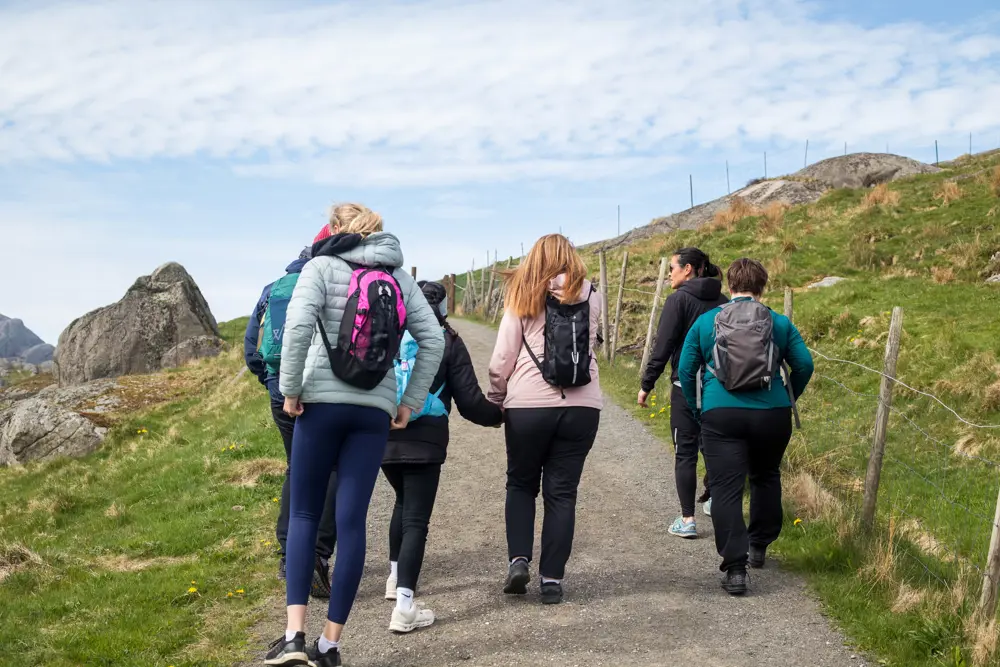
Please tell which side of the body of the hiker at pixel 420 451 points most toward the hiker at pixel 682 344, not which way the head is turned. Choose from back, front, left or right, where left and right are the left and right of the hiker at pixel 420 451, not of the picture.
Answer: front

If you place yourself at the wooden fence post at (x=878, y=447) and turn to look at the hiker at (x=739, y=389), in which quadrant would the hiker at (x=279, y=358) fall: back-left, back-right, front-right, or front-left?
front-right

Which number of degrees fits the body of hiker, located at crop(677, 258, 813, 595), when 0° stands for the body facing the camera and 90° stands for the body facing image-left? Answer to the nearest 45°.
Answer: approximately 180°

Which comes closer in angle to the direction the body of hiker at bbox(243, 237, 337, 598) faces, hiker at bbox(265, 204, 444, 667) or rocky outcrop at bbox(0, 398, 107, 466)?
the rocky outcrop

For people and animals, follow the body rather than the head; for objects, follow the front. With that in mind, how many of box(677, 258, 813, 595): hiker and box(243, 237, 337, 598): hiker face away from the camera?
2

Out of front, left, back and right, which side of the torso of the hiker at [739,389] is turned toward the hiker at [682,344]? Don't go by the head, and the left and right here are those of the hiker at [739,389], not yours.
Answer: front

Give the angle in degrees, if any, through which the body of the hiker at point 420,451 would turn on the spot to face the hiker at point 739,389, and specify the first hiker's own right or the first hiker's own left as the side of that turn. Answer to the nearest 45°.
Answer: approximately 45° to the first hiker's own right

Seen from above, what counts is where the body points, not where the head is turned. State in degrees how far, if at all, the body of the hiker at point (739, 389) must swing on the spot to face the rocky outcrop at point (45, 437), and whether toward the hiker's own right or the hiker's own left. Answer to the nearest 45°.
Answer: approximately 45° to the hiker's own left

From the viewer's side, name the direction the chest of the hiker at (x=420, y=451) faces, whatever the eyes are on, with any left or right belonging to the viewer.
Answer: facing away from the viewer and to the right of the viewer

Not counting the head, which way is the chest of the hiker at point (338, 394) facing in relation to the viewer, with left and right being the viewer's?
facing away from the viewer and to the left of the viewer

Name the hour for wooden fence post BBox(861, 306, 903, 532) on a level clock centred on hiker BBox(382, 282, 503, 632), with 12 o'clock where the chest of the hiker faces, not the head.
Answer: The wooden fence post is roughly at 1 o'clock from the hiker.

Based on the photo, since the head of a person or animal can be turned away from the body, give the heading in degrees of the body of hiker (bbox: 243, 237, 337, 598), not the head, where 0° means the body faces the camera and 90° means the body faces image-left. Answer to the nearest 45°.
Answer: approximately 180°

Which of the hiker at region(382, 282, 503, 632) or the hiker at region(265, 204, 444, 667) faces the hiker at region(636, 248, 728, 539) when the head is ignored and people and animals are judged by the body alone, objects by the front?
the hiker at region(382, 282, 503, 632)

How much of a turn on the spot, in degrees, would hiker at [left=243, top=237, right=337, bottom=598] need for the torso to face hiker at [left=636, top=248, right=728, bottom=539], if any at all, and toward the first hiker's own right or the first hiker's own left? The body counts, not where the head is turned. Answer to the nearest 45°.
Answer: approximately 90° to the first hiker's own right
